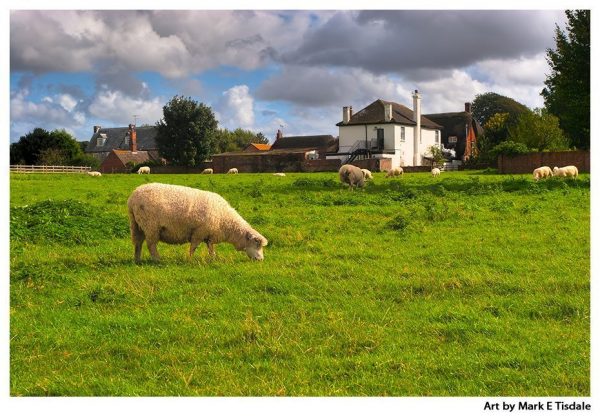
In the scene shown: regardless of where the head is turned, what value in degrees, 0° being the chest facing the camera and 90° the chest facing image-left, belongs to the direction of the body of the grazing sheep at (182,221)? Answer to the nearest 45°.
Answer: approximately 270°
